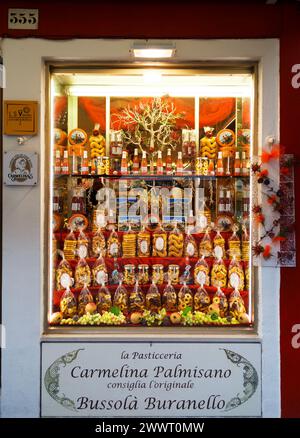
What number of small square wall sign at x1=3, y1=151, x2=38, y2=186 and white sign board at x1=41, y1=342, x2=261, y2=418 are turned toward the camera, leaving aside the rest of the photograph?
2

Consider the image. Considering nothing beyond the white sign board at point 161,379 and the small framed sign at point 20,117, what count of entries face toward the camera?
2

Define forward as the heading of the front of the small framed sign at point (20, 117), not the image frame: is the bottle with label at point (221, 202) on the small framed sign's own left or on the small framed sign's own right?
on the small framed sign's own left

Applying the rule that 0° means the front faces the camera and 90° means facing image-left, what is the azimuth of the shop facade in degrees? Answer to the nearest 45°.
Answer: approximately 0°

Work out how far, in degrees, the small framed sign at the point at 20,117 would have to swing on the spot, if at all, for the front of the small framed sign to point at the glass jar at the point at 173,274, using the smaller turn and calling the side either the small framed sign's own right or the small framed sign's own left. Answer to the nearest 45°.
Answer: approximately 90° to the small framed sign's own left
